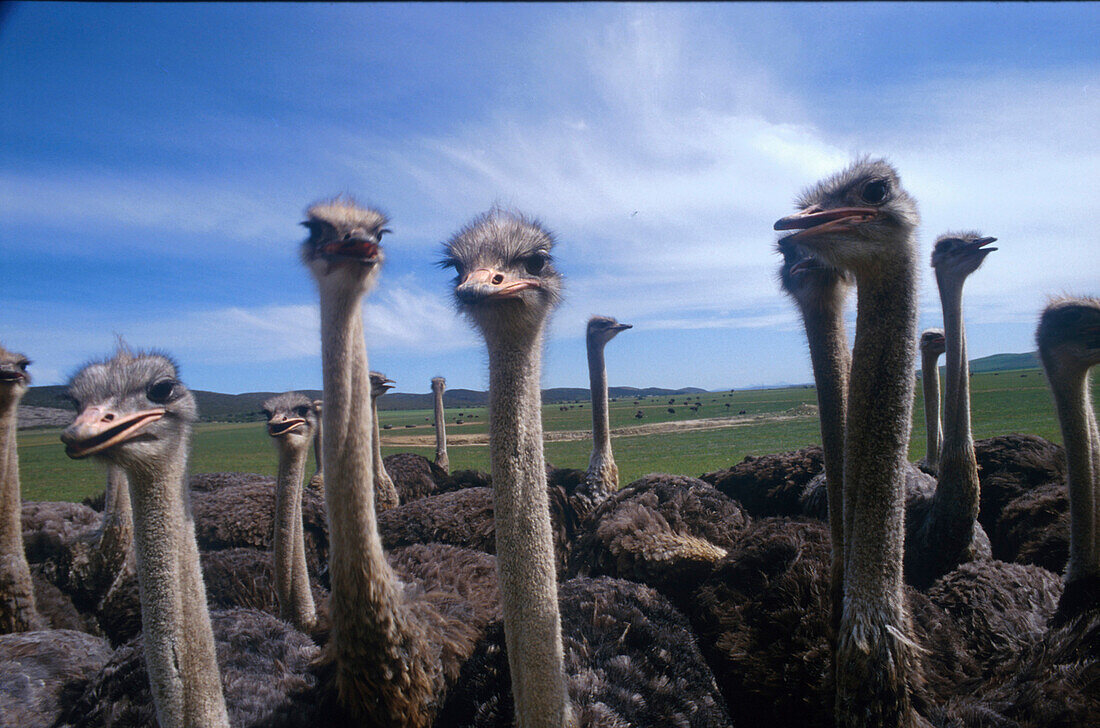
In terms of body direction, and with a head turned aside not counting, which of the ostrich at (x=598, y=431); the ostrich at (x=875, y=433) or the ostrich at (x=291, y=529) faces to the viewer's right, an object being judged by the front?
the ostrich at (x=598, y=431)

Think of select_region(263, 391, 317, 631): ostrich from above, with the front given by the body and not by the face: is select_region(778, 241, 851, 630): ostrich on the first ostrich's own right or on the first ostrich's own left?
on the first ostrich's own left

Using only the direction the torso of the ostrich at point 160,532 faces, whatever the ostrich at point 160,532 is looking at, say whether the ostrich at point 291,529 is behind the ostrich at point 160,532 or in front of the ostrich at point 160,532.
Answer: behind

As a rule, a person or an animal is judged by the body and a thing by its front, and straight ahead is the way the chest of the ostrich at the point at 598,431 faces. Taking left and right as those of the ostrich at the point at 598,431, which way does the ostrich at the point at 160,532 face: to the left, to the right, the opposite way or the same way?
to the right

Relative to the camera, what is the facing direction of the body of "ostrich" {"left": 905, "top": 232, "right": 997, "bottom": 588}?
to the viewer's right

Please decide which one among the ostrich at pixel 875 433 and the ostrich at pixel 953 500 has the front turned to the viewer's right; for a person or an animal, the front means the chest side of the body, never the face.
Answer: the ostrich at pixel 953 500

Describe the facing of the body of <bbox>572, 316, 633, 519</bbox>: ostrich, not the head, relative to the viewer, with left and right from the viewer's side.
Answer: facing to the right of the viewer

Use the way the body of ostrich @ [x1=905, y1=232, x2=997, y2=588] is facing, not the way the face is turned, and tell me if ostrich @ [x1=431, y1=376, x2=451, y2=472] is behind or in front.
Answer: behind
